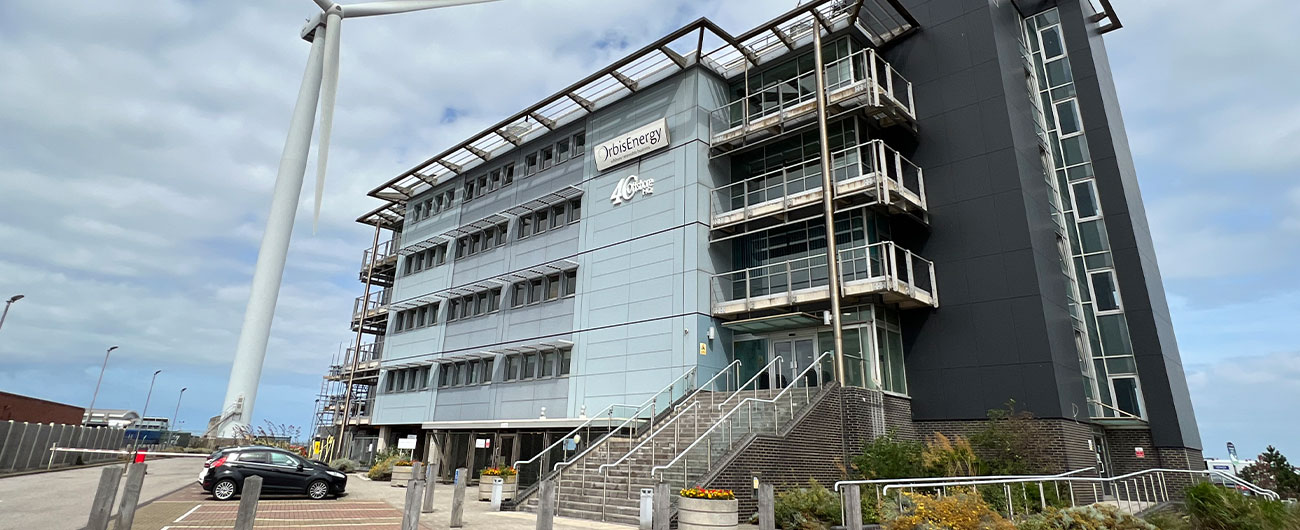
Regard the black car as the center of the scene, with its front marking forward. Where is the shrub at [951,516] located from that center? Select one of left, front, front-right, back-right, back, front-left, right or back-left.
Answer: front-right

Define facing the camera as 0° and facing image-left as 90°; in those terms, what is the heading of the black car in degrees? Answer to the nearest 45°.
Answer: approximately 270°

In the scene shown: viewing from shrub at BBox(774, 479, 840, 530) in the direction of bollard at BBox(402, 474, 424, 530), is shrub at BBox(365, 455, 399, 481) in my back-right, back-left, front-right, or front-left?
front-right

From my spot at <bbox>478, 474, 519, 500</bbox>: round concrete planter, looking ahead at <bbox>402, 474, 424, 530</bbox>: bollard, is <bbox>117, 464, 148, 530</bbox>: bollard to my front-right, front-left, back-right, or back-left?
front-right

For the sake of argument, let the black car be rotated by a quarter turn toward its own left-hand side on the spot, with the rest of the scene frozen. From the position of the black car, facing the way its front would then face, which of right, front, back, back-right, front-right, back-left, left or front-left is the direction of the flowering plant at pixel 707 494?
back-right

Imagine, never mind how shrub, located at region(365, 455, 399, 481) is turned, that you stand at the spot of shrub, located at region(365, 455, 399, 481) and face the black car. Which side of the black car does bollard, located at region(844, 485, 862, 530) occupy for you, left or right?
left

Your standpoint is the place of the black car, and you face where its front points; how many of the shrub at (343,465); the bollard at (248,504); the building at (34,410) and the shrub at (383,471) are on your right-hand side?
1

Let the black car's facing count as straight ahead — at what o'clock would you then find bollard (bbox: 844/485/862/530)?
The bollard is roughly at 2 o'clock from the black car.

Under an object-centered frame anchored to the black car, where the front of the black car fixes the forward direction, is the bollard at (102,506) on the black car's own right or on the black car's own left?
on the black car's own right

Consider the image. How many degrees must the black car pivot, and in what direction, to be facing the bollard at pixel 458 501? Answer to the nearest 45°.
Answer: approximately 45° to its right

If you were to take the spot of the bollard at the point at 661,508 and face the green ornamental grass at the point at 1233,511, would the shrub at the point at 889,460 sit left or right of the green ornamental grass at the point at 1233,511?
left

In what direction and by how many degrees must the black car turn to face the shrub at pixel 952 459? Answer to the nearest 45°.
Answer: approximately 45° to its right

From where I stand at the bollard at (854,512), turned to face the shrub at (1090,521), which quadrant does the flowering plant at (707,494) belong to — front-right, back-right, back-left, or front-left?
back-left

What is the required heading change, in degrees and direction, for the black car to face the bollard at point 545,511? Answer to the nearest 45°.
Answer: approximately 90° to its right
